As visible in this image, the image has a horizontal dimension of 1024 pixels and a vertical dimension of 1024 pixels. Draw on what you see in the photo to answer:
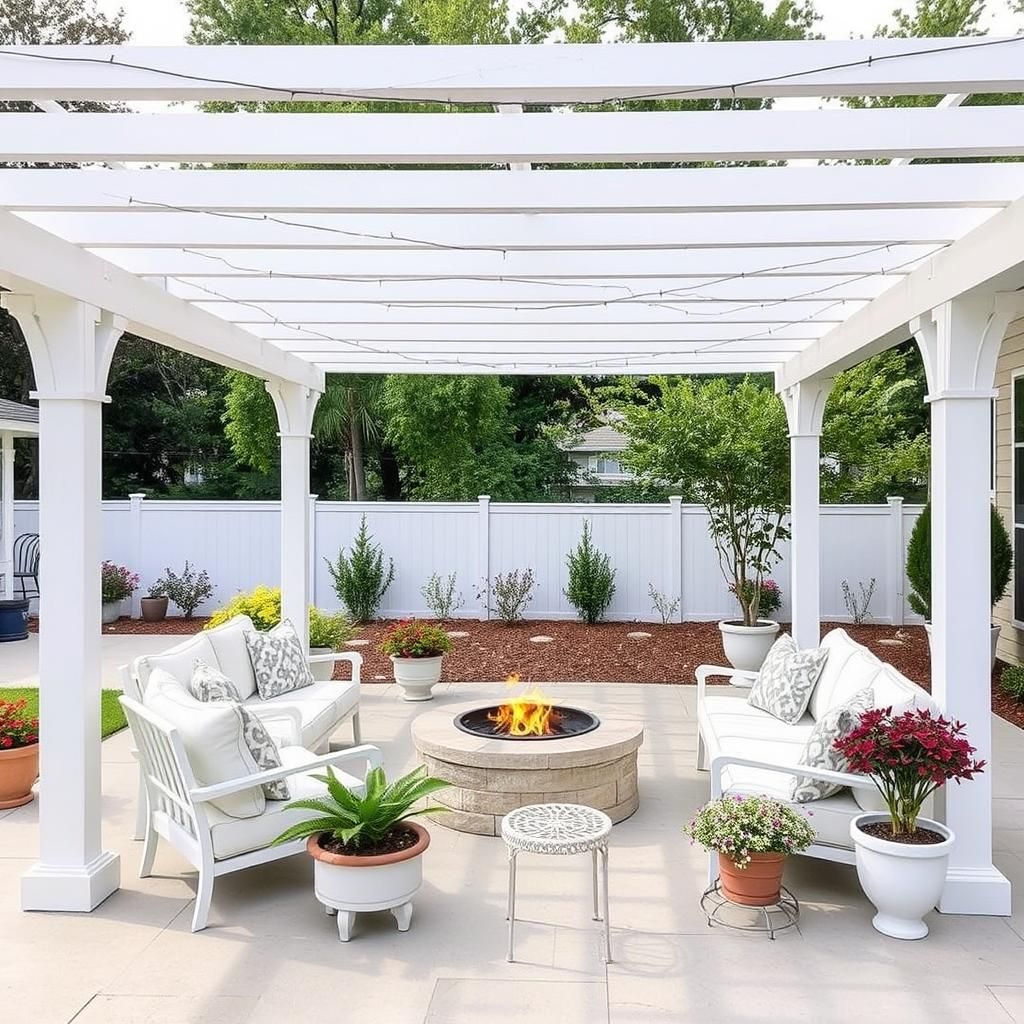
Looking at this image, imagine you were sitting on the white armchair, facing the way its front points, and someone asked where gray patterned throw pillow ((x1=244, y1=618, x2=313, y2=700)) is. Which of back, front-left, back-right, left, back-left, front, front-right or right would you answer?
front-left

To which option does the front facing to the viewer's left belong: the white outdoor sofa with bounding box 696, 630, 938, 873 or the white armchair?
the white outdoor sofa

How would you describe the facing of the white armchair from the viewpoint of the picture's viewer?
facing away from the viewer and to the right of the viewer

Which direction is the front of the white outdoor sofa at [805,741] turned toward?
to the viewer's left

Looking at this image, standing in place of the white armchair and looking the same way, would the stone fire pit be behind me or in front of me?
in front

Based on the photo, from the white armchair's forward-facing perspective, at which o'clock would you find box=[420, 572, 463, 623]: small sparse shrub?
The small sparse shrub is roughly at 11 o'clock from the white armchair.

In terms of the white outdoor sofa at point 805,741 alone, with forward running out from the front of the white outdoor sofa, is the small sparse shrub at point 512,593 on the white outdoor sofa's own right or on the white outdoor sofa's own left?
on the white outdoor sofa's own right

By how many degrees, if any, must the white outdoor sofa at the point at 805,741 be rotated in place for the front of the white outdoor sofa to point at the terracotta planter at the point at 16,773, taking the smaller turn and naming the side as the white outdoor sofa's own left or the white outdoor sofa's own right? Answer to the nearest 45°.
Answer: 0° — it already faces it

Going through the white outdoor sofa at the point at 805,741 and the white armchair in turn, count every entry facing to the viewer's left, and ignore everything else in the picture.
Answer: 1

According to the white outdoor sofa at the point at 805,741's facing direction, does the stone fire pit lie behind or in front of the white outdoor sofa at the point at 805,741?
in front

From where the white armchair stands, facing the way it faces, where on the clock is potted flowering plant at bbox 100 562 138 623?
The potted flowering plant is roughly at 10 o'clock from the white armchair.

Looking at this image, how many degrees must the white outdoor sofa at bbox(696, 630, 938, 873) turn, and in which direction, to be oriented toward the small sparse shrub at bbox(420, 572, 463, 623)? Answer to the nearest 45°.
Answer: approximately 45° to its right

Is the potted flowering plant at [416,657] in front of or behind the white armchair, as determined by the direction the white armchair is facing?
in front
